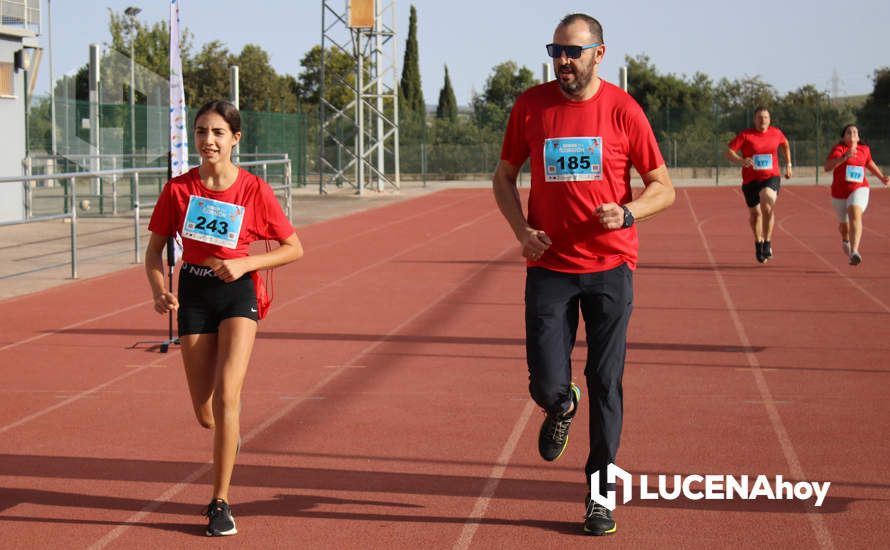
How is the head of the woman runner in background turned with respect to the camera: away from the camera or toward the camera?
toward the camera

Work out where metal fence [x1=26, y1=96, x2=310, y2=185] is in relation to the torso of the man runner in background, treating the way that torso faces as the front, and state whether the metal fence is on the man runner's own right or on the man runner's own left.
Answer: on the man runner's own right

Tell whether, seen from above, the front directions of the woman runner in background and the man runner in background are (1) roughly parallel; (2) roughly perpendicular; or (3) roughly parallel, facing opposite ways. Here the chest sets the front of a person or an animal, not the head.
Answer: roughly parallel

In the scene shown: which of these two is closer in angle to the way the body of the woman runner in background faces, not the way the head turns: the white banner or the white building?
the white banner

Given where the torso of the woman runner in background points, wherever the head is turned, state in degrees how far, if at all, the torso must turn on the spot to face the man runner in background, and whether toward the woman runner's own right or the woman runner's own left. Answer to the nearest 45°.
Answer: approximately 135° to the woman runner's own right

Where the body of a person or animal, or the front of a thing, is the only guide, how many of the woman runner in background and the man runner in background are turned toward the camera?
2

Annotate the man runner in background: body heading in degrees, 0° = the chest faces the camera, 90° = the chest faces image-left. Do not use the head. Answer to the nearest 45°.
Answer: approximately 0°

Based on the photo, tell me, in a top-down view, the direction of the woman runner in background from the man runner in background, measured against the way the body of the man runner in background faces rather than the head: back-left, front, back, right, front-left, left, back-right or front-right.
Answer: front-left

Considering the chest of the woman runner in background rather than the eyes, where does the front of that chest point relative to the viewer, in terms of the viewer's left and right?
facing the viewer

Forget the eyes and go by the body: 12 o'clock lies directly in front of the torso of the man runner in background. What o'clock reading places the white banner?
The white banner is roughly at 1 o'clock from the man runner in background.

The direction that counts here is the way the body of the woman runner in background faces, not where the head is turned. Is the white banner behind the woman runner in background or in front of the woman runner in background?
in front
